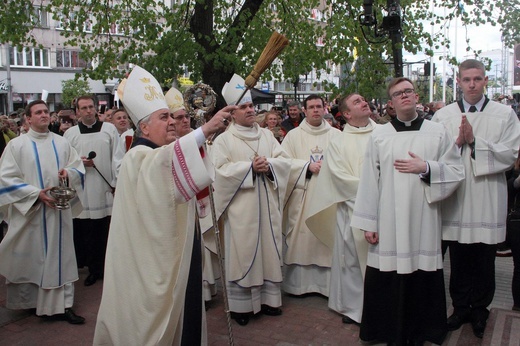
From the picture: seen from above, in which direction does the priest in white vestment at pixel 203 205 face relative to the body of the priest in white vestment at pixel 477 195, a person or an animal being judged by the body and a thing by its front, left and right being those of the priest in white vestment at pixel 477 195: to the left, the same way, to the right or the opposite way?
to the left

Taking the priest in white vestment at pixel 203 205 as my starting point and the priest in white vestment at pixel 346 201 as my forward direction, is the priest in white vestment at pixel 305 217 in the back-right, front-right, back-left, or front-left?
front-left

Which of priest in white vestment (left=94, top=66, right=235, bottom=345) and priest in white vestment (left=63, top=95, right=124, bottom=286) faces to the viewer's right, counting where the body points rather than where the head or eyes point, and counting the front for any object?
priest in white vestment (left=94, top=66, right=235, bottom=345)

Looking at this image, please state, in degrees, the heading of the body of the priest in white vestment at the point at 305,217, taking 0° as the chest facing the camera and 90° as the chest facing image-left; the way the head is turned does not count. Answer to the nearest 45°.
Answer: approximately 0°

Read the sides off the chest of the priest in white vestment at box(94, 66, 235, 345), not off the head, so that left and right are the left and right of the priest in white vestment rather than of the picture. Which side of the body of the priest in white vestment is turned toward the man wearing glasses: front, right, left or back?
front

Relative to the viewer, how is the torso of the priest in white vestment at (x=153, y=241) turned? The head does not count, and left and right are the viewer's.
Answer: facing to the right of the viewer

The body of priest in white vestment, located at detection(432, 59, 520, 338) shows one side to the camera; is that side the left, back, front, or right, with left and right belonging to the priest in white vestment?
front

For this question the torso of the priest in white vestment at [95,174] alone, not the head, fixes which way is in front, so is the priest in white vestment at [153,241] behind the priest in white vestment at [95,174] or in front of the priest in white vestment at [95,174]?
in front

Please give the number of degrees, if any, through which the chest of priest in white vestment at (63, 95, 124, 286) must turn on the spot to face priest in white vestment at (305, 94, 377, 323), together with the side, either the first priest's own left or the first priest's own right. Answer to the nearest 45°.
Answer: approximately 45° to the first priest's own left

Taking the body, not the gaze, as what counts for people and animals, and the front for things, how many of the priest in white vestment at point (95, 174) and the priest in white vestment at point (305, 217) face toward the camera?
2

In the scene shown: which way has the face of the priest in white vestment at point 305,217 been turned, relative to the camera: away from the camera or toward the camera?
toward the camera
